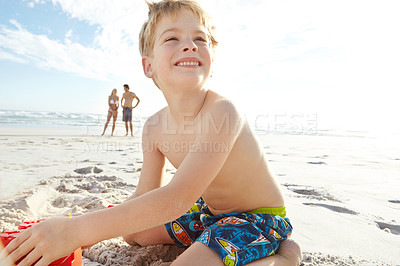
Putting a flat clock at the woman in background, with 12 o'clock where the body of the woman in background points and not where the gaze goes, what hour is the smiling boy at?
The smiling boy is roughly at 12 o'clock from the woman in background.

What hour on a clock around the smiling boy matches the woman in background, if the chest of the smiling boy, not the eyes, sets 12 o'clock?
The woman in background is roughly at 4 o'clock from the smiling boy.

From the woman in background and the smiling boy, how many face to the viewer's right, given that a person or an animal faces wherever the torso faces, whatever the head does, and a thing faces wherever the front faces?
0

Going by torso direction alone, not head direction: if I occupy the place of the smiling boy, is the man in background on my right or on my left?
on my right

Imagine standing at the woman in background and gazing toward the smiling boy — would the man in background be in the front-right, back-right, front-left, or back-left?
front-left

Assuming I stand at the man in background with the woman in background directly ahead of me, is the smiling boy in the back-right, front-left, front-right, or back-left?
back-left

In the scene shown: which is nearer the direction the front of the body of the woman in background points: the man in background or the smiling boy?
the smiling boy

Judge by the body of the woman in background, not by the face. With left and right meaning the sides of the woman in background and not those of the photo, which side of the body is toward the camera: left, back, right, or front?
front

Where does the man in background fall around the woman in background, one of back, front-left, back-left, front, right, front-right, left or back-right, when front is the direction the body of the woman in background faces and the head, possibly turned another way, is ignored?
front-left

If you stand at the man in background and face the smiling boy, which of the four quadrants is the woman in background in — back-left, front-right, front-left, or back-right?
back-right
